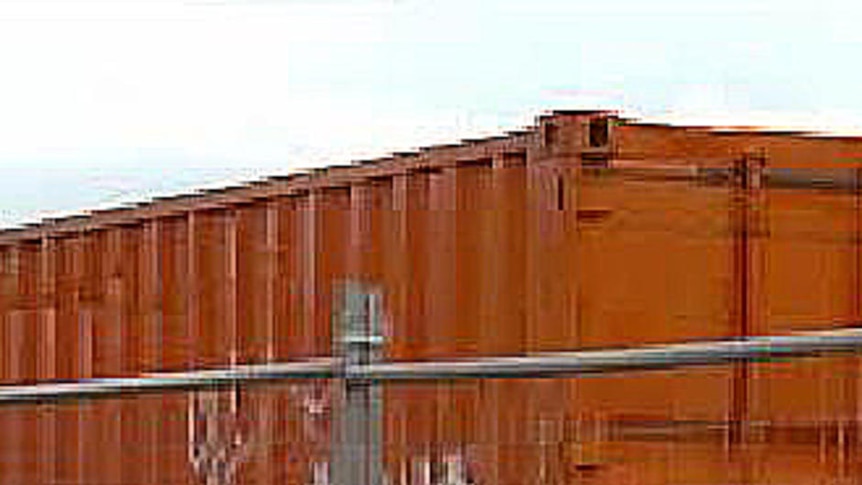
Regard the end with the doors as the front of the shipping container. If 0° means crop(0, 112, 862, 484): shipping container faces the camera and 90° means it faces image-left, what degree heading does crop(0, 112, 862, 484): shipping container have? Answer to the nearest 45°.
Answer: approximately 315°

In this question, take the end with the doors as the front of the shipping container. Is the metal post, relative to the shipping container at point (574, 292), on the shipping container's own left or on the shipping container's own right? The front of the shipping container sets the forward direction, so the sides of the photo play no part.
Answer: on the shipping container's own right

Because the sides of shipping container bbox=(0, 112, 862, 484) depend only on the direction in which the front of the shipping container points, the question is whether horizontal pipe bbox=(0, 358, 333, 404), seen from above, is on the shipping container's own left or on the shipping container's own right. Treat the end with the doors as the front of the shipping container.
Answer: on the shipping container's own right
